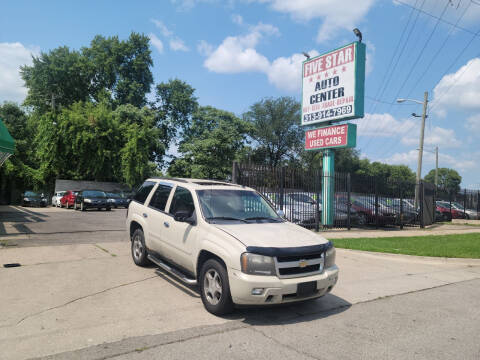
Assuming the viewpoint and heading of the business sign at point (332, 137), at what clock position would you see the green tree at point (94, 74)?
The green tree is roughly at 3 o'clock from the business sign.

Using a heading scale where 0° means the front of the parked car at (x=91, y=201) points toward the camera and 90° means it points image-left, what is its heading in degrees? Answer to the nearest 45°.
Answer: approximately 315°

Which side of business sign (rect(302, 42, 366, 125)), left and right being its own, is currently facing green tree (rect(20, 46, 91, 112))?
right

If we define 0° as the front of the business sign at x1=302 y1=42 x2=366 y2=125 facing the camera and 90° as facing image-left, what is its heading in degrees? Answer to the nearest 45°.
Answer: approximately 45°

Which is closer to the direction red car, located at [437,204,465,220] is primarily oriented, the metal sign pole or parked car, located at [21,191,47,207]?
the metal sign pole

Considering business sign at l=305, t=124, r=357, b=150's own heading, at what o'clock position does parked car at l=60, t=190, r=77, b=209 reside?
The parked car is roughly at 2 o'clock from the business sign.
